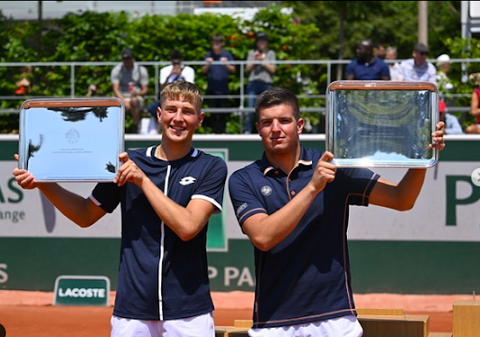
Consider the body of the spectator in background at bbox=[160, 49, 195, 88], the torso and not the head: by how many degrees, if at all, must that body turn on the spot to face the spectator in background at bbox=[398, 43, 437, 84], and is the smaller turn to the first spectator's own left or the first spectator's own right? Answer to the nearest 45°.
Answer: approximately 90° to the first spectator's own left

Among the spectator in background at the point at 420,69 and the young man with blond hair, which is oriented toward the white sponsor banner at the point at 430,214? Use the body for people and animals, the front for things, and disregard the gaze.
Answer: the spectator in background

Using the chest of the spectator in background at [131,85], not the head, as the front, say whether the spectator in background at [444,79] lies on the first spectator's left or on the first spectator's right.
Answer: on the first spectator's left

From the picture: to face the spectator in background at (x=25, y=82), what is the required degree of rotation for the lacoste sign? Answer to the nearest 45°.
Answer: approximately 180°

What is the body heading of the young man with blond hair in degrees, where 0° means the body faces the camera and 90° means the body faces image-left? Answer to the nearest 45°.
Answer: approximately 0°

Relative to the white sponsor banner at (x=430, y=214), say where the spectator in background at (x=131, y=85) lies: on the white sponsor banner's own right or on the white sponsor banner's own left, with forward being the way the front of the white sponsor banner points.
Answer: on the white sponsor banner's own right

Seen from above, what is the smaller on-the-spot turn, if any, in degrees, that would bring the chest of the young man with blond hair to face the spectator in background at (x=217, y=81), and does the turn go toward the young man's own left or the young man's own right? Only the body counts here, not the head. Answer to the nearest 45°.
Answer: approximately 180°

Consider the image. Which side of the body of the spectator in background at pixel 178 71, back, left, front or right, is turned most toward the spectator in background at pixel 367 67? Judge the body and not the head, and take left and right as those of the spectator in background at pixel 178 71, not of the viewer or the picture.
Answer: left

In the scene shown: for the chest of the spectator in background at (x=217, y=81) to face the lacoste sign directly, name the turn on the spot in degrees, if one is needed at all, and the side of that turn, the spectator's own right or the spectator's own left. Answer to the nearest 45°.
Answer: approximately 45° to the spectator's own right
